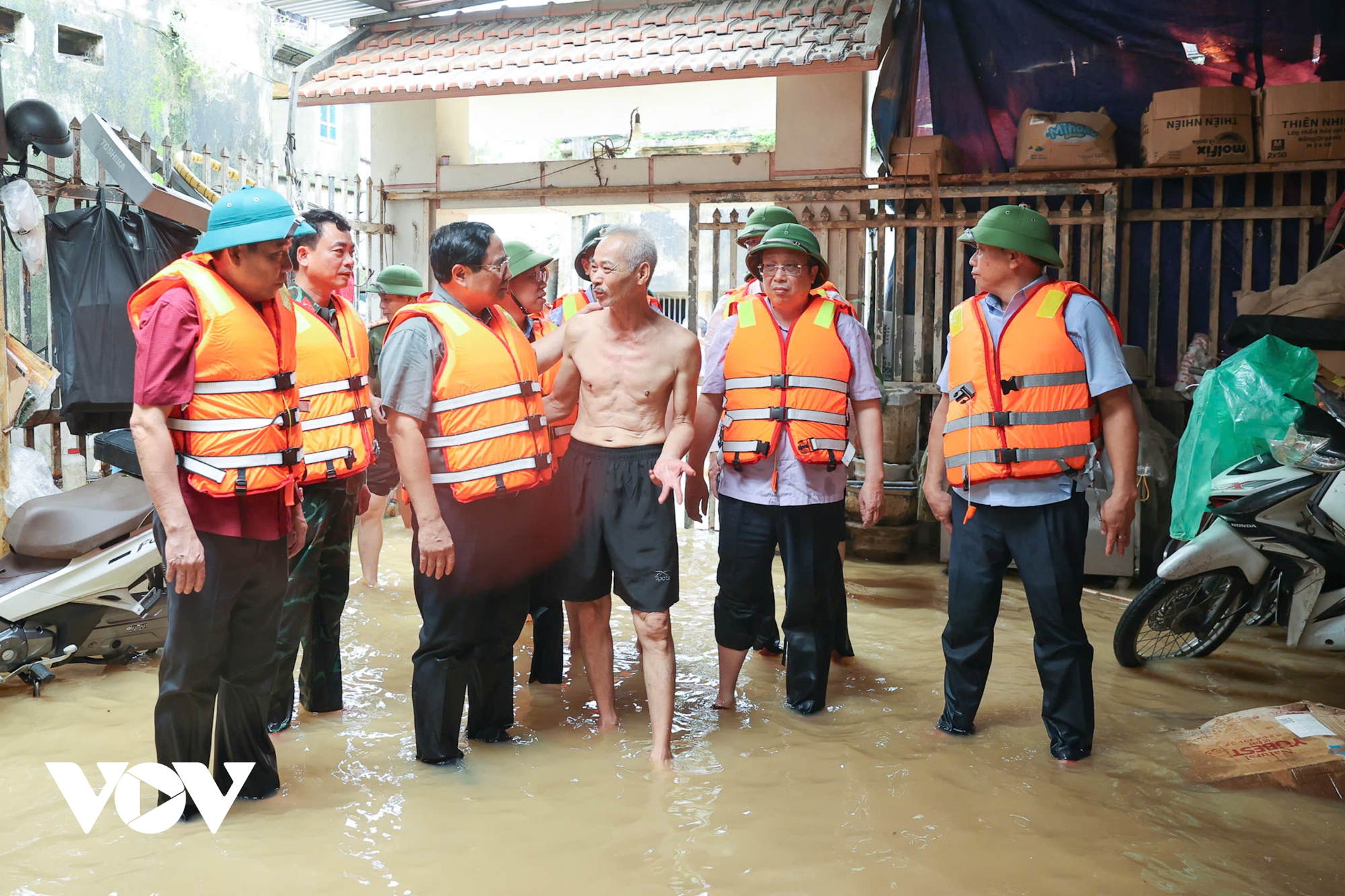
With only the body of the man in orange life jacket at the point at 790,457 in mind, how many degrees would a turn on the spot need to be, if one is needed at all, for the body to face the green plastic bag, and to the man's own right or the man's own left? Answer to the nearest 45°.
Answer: approximately 135° to the man's own left

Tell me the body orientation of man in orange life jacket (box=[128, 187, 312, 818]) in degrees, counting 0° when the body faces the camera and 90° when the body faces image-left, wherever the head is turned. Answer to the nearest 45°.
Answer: approximately 315°

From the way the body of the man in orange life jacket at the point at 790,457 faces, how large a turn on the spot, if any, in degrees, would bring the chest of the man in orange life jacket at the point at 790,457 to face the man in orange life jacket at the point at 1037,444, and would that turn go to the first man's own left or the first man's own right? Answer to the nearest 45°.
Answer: approximately 45° to the first man's own left

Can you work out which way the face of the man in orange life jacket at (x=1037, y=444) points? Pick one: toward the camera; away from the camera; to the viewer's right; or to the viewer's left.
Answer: to the viewer's left

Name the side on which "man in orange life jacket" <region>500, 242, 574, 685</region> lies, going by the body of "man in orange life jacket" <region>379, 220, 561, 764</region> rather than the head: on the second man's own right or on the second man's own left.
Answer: on the second man's own left

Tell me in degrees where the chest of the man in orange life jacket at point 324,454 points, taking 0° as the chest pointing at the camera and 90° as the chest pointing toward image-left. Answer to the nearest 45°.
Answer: approximately 315°

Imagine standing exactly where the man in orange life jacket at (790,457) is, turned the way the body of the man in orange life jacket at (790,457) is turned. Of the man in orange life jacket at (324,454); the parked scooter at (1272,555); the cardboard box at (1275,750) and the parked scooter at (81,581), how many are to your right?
2

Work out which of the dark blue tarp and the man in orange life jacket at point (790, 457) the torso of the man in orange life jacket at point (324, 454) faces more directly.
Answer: the man in orange life jacket
